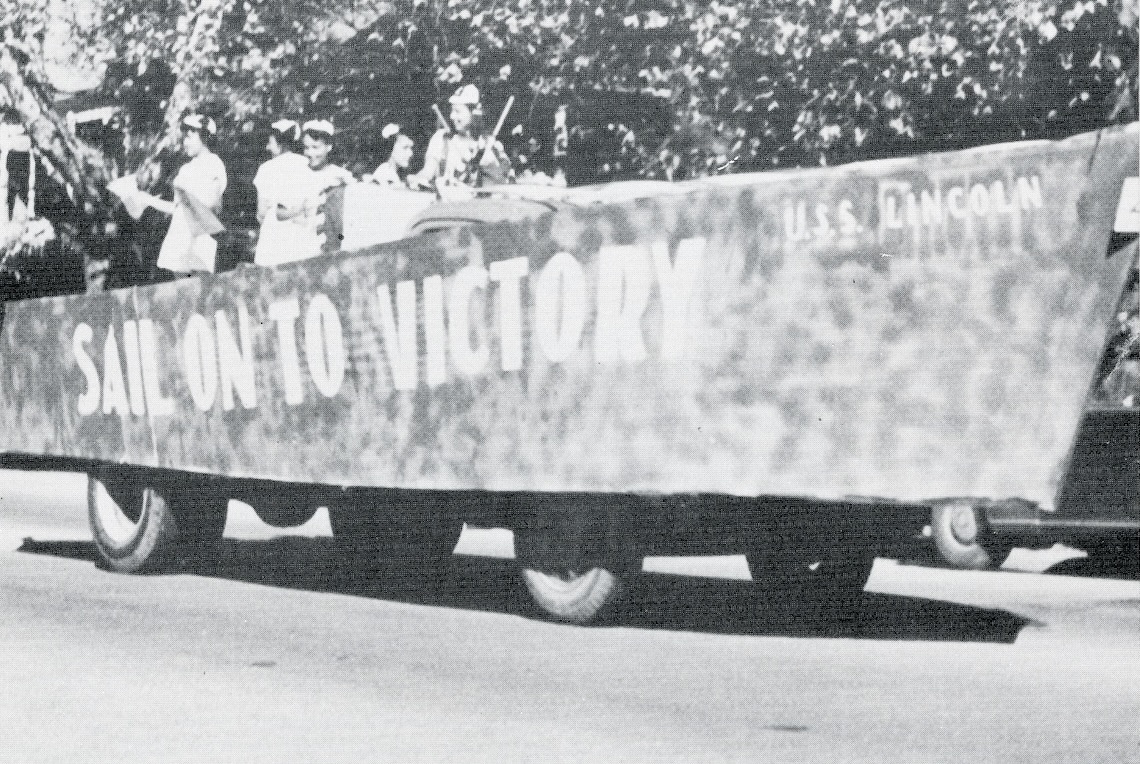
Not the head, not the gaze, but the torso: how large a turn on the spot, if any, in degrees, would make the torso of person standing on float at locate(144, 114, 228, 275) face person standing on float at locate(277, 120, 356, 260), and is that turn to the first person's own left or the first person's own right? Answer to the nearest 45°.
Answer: approximately 135° to the first person's own left

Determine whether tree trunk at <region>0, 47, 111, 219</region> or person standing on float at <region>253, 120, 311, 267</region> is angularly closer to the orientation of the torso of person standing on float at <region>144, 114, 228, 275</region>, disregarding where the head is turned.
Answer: the tree trunk

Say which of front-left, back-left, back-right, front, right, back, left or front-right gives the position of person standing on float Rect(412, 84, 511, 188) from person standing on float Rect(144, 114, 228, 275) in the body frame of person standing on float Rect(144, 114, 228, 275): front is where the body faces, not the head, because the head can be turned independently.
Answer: back-left

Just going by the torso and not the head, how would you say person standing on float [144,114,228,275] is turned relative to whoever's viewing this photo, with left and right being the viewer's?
facing to the left of the viewer

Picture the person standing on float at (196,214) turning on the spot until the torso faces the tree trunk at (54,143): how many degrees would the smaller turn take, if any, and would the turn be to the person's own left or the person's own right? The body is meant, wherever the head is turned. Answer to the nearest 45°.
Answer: approximately 90° to the person's own right

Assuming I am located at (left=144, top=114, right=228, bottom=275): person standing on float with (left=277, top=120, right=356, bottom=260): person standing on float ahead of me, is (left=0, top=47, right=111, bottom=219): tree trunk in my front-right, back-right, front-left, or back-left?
back-left

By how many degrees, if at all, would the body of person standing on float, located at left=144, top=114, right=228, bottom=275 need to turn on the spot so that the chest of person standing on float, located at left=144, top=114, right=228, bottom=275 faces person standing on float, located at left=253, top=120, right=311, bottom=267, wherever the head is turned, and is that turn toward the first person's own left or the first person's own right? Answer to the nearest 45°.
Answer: approximately 135° to the first person's own left

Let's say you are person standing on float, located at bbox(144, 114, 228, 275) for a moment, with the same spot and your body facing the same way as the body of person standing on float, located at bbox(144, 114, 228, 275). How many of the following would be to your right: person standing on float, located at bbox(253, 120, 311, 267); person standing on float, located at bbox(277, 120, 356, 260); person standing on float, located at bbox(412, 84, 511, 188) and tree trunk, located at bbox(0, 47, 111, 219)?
1
